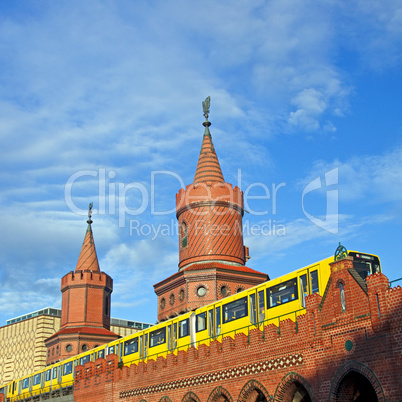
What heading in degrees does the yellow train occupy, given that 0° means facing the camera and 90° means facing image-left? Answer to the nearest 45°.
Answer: approximately 315°

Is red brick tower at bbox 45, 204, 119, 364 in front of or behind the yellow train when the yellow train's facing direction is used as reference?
behind
